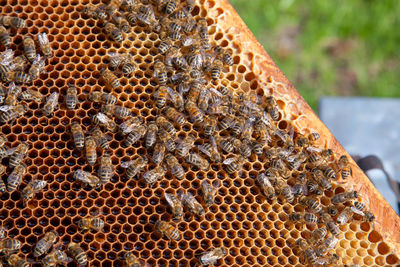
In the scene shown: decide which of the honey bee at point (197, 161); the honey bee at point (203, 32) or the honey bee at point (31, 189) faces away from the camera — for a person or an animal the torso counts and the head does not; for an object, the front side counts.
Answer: the honey bee at point (203, 32)

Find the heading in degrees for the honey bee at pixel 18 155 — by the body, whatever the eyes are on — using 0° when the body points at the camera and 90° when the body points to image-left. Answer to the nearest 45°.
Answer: approximately 225°

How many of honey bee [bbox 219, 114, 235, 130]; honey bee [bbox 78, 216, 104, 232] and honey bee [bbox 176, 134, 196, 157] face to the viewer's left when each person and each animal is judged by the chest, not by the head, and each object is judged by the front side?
1

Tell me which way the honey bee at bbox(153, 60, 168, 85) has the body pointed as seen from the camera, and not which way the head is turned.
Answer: away from the camera

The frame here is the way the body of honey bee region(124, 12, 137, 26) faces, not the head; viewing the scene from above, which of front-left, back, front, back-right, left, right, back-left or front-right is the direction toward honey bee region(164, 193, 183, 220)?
back

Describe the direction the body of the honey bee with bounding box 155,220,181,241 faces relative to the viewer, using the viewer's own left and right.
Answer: facing away from the viewer and to the left of the viewer

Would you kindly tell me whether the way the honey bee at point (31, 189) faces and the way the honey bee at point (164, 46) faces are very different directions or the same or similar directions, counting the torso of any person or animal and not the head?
very different directions

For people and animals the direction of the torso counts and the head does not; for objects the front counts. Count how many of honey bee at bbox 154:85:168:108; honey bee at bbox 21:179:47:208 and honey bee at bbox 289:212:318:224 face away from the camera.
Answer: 1

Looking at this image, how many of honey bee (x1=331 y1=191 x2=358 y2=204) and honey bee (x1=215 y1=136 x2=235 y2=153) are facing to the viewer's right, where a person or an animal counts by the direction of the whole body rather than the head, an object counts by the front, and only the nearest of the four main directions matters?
1
